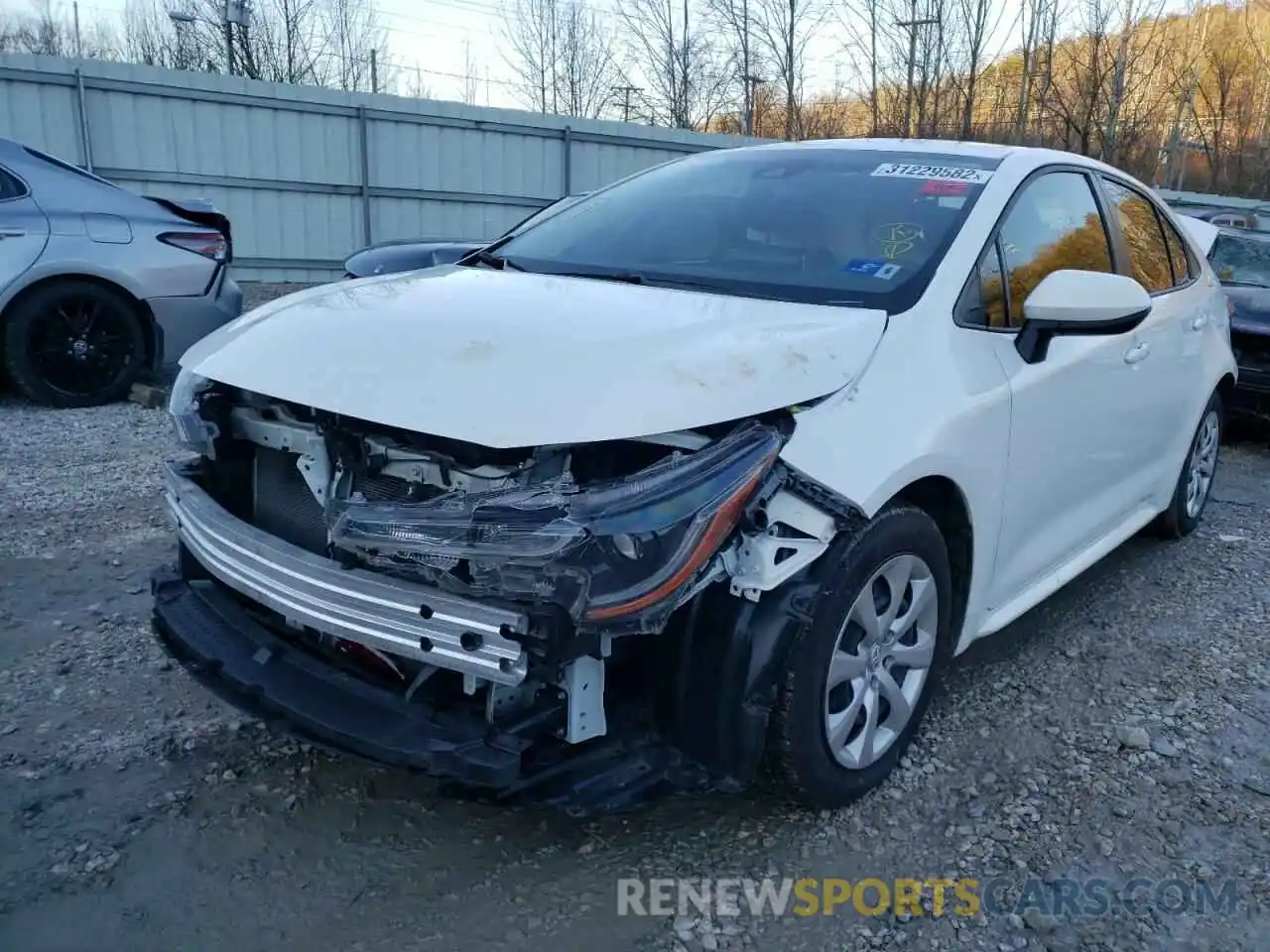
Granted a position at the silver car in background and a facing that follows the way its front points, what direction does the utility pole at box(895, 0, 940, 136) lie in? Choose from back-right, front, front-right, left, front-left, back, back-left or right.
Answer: back-right

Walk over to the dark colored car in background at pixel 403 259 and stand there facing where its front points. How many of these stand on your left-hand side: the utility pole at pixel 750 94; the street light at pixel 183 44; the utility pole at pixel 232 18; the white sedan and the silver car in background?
1

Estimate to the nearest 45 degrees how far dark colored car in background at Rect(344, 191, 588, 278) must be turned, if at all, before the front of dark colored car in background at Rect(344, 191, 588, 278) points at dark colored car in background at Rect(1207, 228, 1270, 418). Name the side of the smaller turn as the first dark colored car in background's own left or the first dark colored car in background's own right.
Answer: approximately 180°

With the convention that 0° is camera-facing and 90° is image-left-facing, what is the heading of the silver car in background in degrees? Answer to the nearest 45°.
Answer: approximately 90°

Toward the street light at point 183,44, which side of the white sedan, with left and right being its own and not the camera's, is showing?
right

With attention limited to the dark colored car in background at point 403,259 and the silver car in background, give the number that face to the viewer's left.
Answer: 2

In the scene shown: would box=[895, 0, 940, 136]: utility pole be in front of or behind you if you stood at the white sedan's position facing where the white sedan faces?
behind

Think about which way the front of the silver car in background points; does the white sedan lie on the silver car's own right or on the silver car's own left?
on the silver car's own left

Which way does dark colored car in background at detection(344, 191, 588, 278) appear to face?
to the viewer's left

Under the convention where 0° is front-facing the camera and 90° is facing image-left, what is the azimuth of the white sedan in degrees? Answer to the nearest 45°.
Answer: approximately 45°
